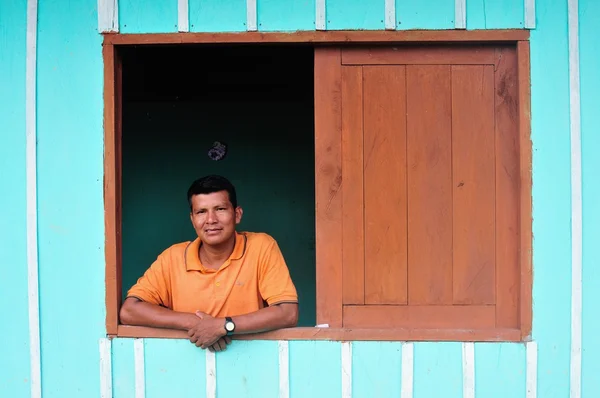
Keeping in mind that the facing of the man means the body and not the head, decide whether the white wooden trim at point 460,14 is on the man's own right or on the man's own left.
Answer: on the man's own left

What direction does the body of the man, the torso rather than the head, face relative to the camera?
toward the camera

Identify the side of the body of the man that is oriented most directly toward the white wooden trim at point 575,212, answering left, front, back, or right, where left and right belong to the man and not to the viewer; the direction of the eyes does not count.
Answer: left
